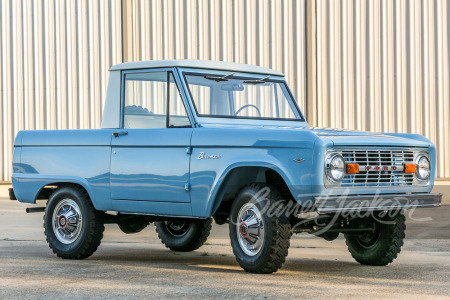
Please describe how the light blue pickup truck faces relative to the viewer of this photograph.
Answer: facing the viewer and to the right of the viewer
